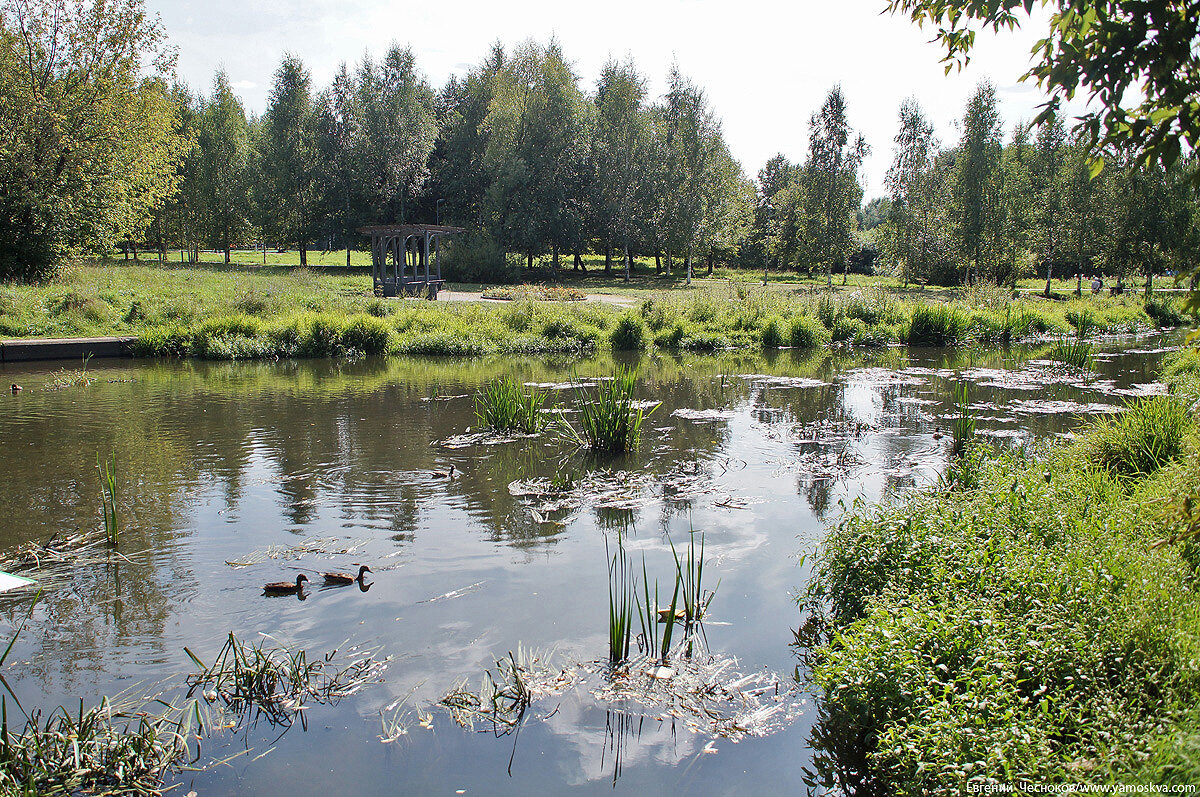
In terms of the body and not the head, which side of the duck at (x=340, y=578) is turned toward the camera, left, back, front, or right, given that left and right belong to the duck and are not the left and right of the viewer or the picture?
right

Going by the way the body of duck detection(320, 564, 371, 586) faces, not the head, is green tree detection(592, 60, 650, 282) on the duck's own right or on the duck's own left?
on the duck's own left

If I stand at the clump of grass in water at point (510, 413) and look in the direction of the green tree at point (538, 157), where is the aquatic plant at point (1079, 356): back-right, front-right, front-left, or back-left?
front-right

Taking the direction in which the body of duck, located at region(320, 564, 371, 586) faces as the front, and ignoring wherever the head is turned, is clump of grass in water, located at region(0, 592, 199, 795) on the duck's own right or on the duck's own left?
on the duck's own right

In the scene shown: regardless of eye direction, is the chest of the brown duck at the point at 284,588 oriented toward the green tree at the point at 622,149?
no

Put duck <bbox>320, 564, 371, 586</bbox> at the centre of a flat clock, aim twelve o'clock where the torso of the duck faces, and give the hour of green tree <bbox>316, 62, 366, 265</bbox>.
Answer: The green tree is roughly at 9 o'clock from the duck.

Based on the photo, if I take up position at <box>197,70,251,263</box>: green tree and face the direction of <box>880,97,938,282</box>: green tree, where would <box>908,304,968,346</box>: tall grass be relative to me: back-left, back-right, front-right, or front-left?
front-right

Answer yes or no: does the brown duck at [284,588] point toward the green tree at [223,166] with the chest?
no

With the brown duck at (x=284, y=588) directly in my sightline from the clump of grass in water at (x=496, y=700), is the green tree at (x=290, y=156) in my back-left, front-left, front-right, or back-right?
front-right

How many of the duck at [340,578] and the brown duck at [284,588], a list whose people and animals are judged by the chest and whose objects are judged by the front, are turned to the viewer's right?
2

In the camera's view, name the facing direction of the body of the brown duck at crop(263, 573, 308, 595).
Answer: to the viewer's right

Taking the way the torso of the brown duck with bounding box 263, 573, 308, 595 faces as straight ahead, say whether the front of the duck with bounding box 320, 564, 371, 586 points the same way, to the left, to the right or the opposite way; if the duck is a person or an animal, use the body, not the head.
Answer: the same way

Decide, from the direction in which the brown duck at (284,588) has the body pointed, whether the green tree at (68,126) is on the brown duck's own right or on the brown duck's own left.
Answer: on the brown duck's own left

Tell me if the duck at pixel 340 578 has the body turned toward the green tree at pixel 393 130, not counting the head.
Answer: no

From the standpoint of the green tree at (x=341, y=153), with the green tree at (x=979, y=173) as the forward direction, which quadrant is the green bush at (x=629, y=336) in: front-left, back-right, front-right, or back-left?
front-right

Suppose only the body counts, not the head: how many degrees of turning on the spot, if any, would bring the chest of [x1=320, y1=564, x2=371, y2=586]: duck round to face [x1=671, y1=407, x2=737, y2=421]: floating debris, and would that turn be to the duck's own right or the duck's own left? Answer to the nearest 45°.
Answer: approximately 45° to the duck's own left
